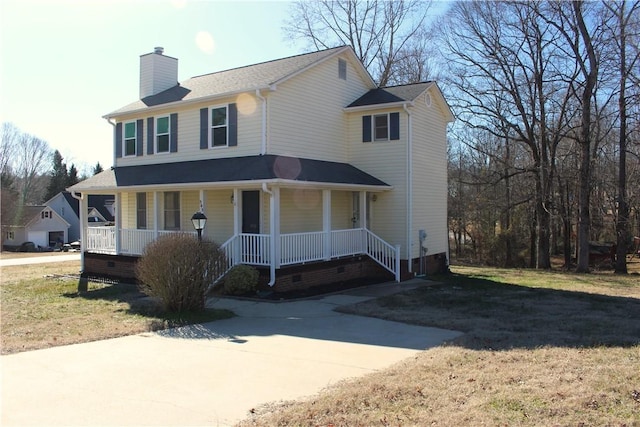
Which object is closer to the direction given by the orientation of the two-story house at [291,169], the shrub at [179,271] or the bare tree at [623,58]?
the shrub

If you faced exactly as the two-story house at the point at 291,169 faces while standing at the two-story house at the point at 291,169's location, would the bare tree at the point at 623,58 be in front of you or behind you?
behind

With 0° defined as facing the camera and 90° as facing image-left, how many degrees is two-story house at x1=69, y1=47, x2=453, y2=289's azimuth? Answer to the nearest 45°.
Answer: approximately 45°

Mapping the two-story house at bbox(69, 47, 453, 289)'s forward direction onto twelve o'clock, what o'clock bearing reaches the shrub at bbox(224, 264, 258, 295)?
The shrub is roughly at 11 o'clock from the two-story house.

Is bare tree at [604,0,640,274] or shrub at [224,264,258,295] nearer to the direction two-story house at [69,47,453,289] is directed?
the shrub
